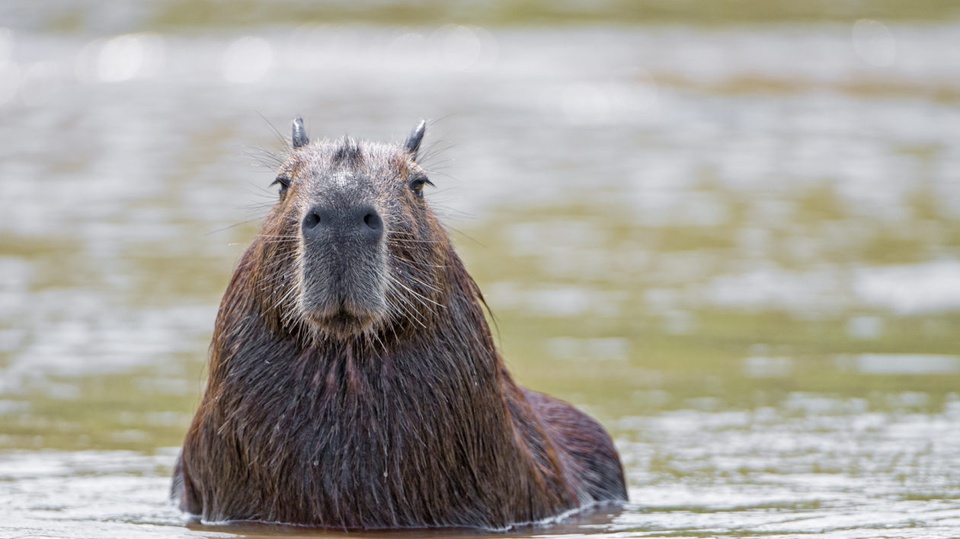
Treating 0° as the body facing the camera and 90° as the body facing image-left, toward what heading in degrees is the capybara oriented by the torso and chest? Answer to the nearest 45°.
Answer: approximately 0°
